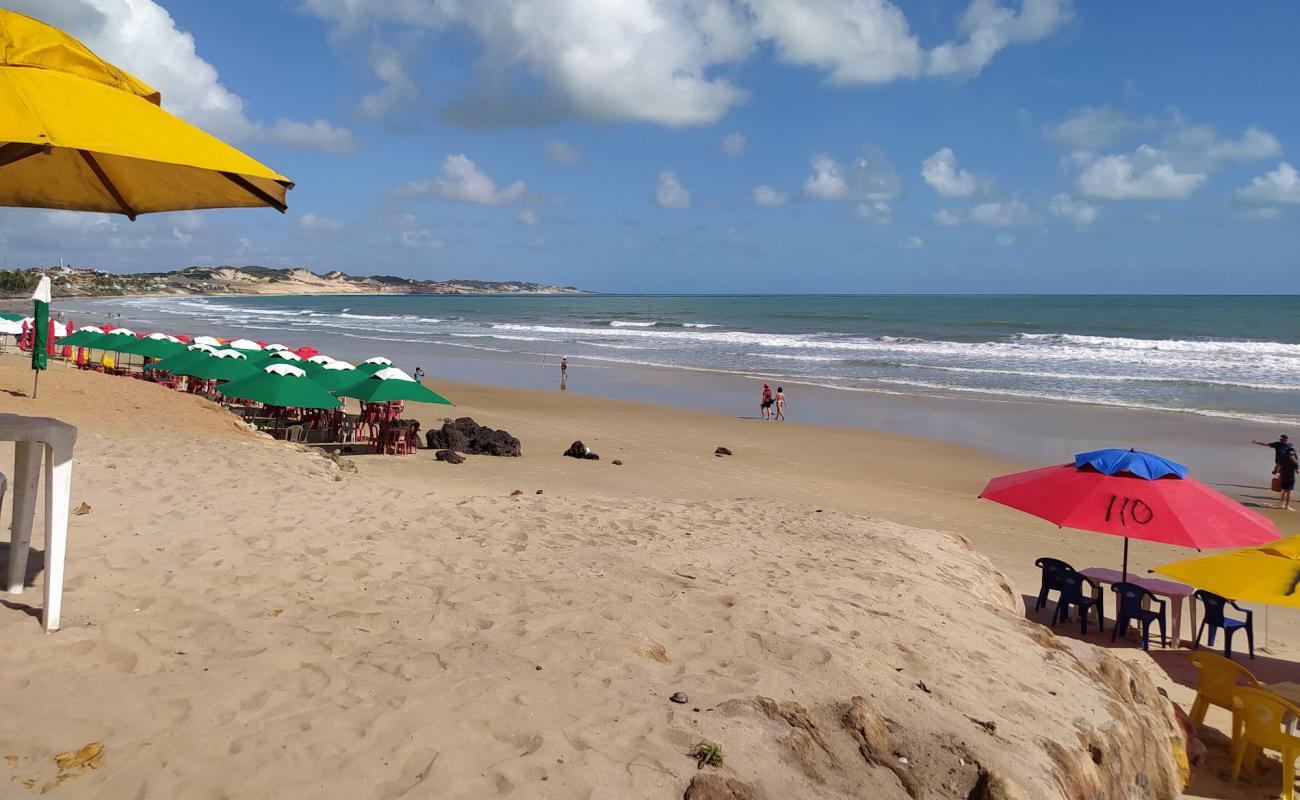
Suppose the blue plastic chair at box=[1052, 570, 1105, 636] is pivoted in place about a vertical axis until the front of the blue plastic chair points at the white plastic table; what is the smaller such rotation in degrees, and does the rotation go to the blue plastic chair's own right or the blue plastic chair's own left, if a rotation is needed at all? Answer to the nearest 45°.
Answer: approximately 180°

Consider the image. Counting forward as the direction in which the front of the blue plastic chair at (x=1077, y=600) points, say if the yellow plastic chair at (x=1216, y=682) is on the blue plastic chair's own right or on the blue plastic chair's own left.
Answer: on the blue plastic chair's own right

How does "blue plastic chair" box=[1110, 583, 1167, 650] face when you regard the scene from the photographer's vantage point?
facing away from the viewer and to the right of the viewer

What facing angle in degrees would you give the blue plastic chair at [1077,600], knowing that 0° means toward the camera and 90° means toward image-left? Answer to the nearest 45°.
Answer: approximately 225°

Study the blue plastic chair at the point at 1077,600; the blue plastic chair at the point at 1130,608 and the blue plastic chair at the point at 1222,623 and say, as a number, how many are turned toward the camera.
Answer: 0

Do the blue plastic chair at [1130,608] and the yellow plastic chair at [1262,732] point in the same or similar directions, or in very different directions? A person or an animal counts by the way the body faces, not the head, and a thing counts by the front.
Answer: same or similar directions

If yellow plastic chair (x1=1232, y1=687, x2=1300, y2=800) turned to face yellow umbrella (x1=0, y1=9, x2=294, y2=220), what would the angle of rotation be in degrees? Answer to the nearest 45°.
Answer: approximately 180°

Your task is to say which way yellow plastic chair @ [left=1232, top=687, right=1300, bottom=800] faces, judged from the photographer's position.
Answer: facing away from the viewer and to the right of the viewer
